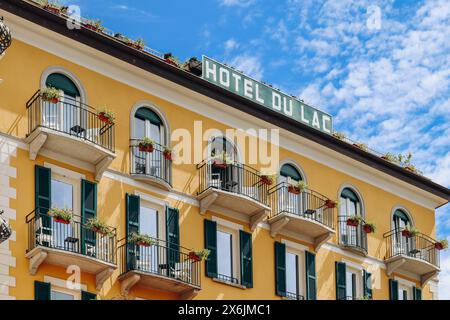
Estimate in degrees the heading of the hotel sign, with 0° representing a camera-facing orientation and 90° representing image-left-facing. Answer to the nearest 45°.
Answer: approximately 315°

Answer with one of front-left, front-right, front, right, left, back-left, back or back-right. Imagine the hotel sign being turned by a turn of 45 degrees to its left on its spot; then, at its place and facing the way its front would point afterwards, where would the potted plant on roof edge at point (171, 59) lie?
back-right

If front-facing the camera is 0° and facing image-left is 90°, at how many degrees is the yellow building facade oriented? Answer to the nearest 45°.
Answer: approximately 315°

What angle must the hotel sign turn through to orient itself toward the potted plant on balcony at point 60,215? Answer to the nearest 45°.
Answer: approximately 90° to its right

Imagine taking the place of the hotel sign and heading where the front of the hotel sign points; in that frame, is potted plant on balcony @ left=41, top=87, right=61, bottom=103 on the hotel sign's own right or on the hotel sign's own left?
on the hotel sign's own right
